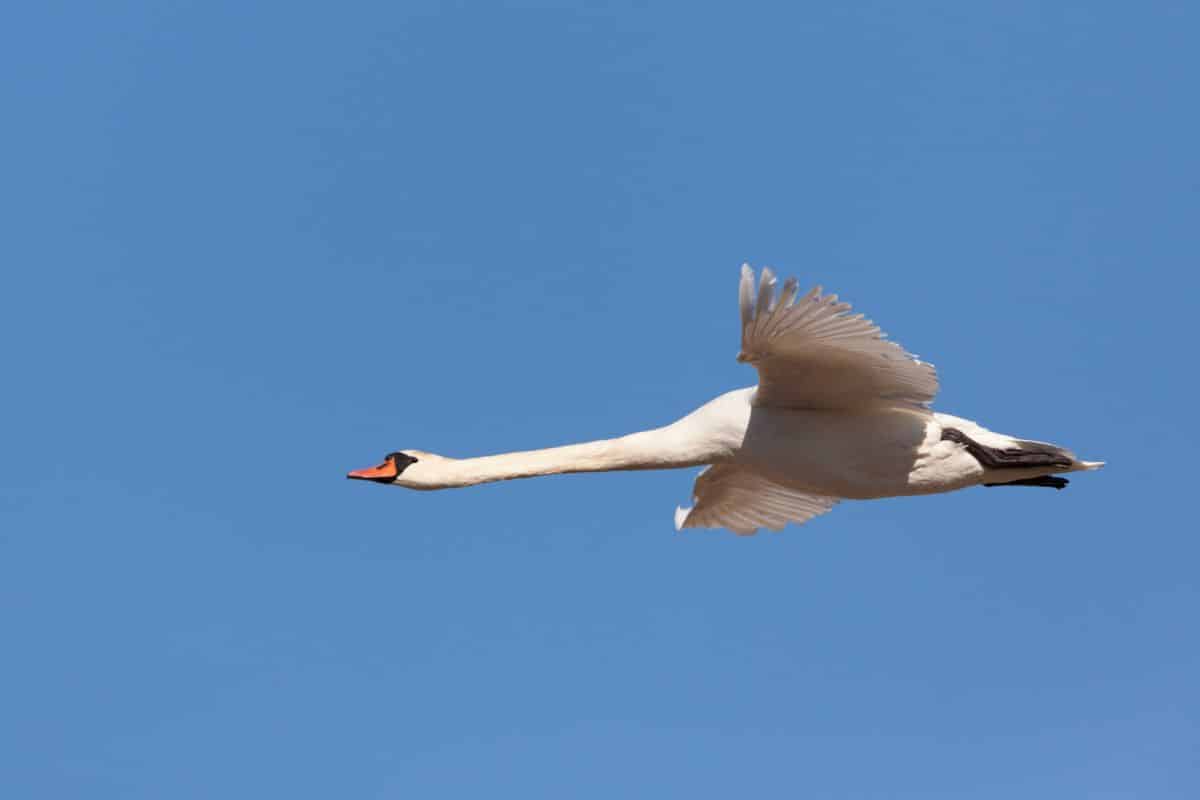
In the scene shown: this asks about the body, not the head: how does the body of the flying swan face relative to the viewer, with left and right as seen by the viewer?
facing to the left of the viewer
